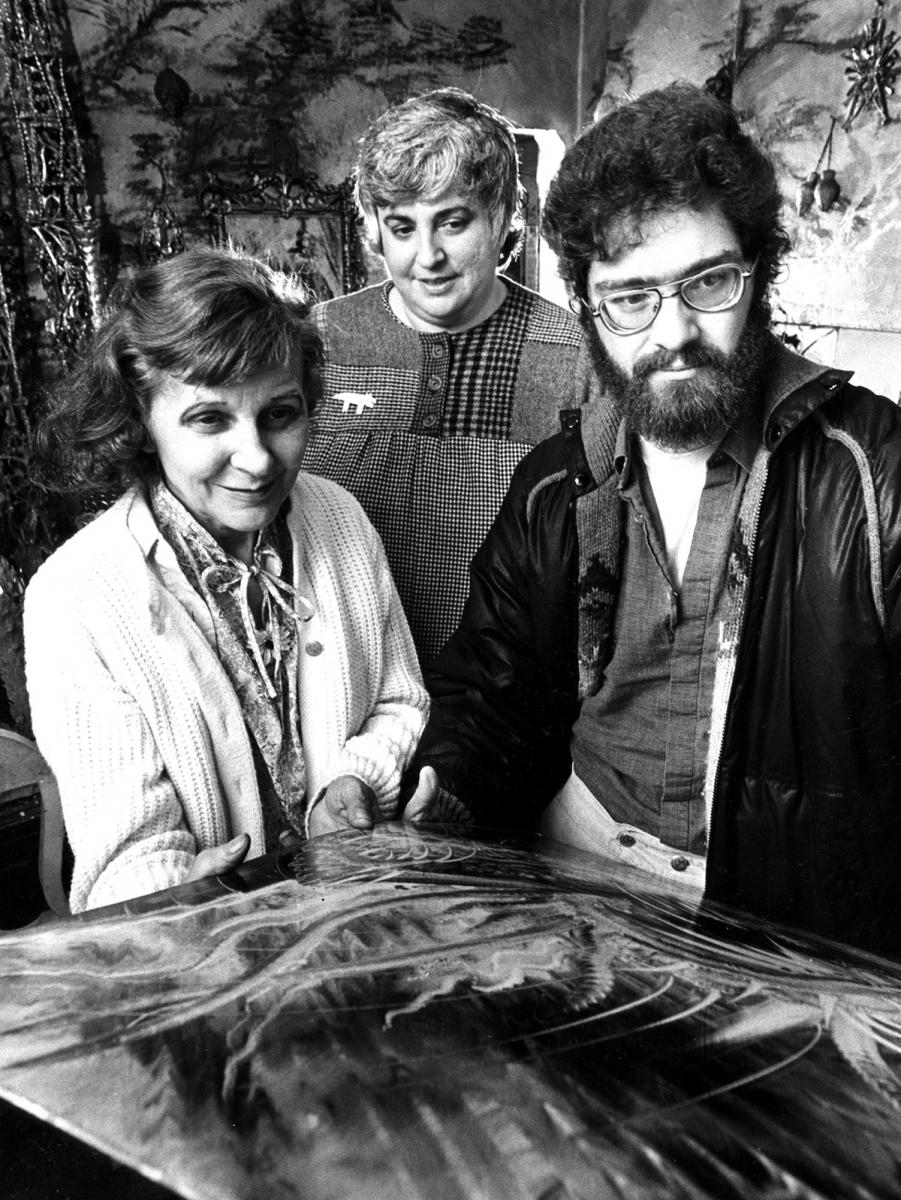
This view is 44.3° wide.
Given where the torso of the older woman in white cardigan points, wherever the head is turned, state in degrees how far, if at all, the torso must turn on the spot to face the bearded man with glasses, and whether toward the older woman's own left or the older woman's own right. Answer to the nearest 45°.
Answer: approximately 45° to the older woman's own left

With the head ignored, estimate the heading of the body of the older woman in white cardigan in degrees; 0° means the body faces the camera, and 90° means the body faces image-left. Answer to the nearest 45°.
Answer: approximately 315°

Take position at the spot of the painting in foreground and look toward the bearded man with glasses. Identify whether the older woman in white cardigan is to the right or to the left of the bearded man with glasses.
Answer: left
